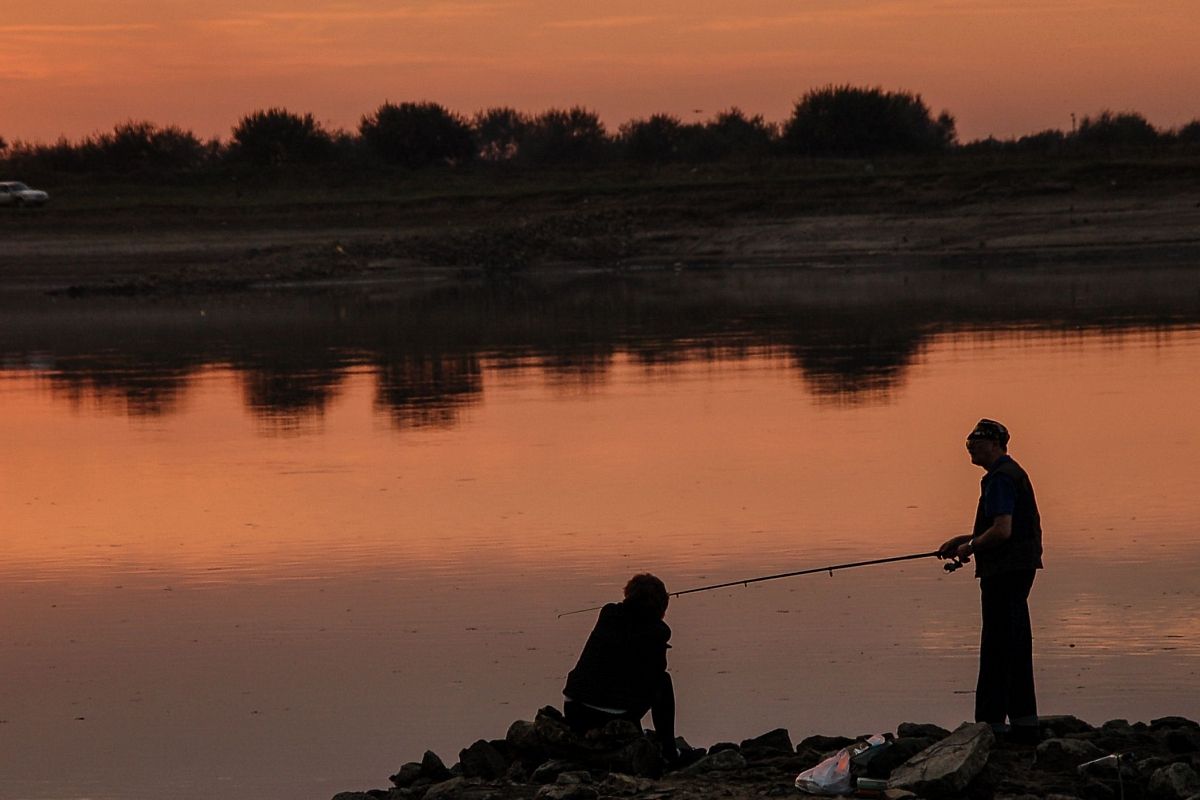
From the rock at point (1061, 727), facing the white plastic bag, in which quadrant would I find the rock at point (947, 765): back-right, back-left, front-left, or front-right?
front-left

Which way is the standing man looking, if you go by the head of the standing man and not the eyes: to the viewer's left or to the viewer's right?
to the viewer's left

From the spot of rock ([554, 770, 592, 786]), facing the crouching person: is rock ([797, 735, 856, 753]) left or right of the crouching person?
right

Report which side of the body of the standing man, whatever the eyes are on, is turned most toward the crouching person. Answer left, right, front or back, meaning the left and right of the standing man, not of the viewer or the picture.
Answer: front

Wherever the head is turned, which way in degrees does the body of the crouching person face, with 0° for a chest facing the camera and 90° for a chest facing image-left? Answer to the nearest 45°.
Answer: approximately 225°

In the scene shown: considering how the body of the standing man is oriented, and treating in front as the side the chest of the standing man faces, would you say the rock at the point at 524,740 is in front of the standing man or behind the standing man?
in front

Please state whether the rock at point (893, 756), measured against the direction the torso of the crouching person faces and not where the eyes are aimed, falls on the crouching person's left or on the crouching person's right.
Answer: on the crouching person's right

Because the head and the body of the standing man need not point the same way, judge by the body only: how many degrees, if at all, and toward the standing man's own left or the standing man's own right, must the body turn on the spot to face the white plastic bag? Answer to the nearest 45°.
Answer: approximately 45° to the standing man's own left

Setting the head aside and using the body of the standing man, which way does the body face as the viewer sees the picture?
to the viewer's left

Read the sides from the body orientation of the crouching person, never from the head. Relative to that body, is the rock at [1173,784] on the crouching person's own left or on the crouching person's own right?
on the crouching person's own right

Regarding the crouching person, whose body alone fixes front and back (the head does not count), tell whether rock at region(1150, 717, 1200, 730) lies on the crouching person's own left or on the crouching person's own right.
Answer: on the crouching person's own right

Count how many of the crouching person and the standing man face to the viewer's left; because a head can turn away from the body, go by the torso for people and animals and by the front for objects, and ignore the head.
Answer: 1
